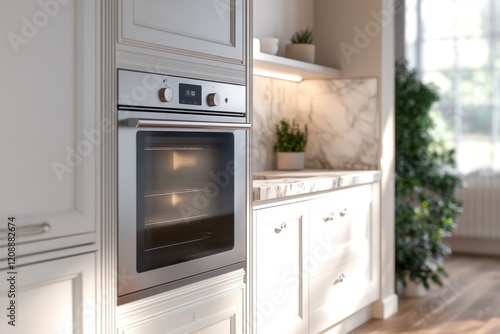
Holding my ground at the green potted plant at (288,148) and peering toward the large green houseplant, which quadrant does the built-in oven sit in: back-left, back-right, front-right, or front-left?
back-right

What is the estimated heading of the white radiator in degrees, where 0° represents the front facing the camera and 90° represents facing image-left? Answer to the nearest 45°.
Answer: approximately 0°

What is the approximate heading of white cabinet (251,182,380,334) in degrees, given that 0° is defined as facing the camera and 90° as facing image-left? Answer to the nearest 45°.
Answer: approximately 315°

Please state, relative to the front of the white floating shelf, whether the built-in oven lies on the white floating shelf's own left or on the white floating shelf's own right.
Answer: on the white floating shelf's own right

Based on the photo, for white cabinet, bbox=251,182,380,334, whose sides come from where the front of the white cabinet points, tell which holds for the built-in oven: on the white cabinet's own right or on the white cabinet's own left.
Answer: on the white cabinet's own right

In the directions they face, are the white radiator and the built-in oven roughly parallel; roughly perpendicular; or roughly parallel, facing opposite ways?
roughly perpendicular
